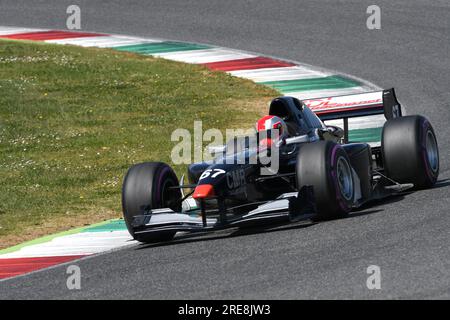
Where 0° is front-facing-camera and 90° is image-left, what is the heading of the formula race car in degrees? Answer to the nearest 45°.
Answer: approximately 45°

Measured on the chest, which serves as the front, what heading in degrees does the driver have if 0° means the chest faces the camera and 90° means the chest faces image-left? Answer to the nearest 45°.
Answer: approximately 45°
